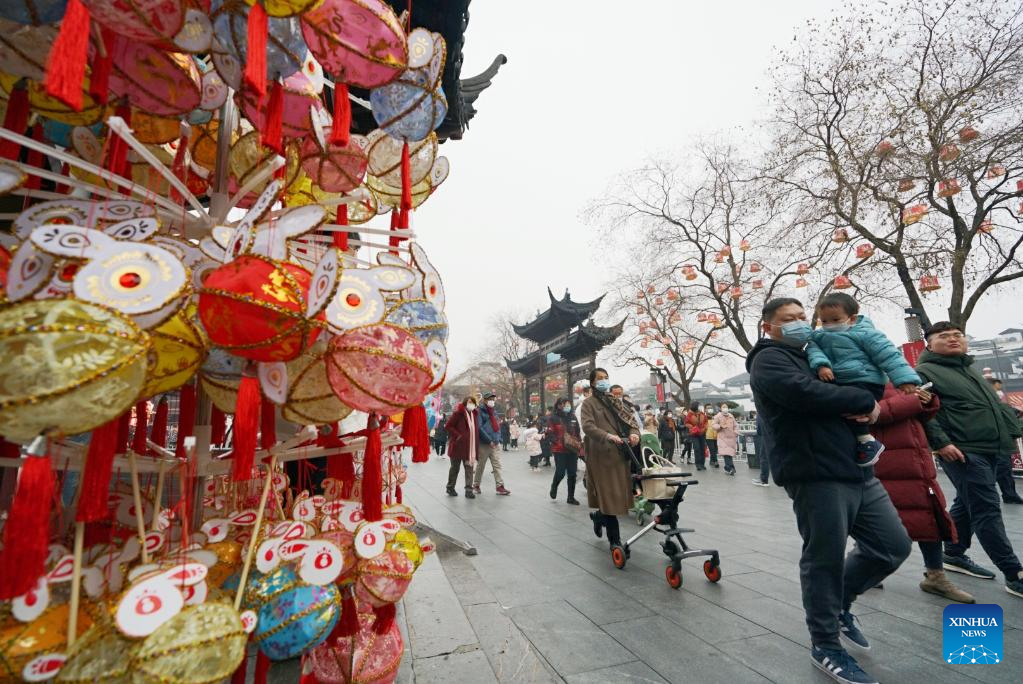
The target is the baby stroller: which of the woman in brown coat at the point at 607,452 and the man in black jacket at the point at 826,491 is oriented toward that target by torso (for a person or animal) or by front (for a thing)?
the woman in brown coat

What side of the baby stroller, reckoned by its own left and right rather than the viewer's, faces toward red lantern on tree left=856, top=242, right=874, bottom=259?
left

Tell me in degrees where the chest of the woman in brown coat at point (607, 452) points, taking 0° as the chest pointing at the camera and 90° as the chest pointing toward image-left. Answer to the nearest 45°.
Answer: approximately 315°

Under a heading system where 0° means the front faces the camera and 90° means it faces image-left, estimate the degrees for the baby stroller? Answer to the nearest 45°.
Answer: approximately 315°

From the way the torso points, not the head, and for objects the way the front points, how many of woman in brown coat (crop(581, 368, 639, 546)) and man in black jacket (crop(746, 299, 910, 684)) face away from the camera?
0

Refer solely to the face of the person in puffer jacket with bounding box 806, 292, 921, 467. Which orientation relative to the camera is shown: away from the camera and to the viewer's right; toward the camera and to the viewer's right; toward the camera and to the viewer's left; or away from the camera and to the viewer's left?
toward the camera and to the viewer's left

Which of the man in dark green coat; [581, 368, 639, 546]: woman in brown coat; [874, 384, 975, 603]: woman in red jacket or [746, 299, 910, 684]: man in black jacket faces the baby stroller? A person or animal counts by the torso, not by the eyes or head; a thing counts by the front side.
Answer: the woman in brown coat

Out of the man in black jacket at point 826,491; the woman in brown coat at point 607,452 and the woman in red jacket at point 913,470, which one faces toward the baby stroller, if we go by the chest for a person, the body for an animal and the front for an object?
the woman in brown coat

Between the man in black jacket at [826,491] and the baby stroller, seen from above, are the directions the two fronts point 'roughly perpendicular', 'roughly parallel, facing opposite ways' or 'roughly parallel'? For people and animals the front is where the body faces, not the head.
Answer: roughly parallel

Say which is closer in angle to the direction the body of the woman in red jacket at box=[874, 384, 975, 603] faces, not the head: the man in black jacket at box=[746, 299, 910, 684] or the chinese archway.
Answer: the man in black jacket

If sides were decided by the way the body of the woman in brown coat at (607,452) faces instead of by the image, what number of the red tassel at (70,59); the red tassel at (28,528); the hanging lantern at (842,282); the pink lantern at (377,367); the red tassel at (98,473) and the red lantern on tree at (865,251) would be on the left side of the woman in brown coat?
2

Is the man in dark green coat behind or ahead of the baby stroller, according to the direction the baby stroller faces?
ahead

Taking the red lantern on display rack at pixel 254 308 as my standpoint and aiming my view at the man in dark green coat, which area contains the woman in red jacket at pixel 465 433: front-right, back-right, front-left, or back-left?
front-left

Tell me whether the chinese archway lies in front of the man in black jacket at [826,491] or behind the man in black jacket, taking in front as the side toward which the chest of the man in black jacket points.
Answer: behind
